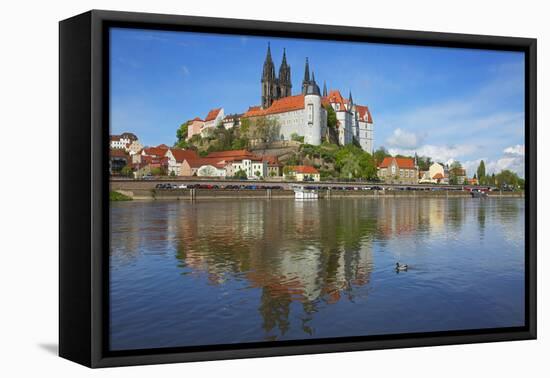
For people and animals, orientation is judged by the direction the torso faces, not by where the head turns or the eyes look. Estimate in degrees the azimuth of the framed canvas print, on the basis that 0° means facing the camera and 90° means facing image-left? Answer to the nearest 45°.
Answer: approximately 315°
